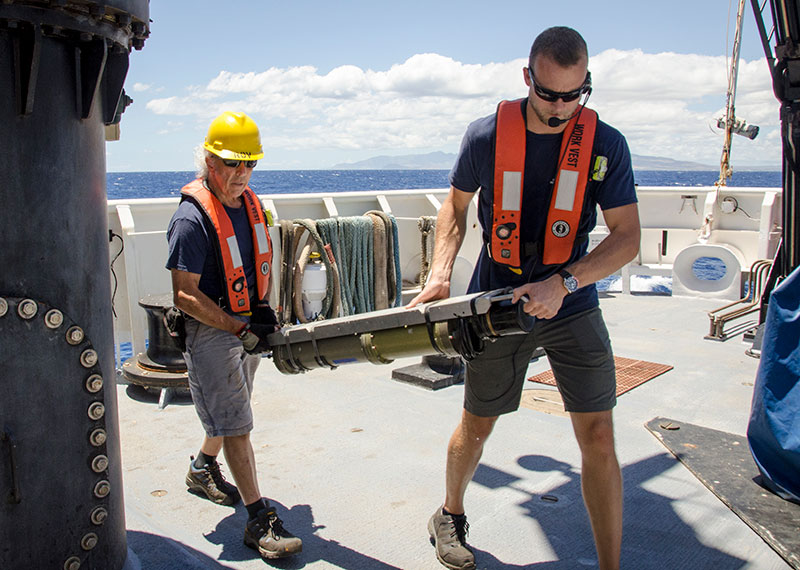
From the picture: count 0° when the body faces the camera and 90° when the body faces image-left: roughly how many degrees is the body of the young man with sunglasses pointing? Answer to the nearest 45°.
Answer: approximately 0°

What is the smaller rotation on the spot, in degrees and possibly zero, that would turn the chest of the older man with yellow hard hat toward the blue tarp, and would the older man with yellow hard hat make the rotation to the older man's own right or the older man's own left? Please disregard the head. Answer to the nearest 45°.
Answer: approximately 45° to the older man's own left

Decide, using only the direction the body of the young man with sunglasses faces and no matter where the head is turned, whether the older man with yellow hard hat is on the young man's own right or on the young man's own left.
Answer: on the young man's own right

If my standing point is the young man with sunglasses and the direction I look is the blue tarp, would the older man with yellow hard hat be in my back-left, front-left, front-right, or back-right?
back-left

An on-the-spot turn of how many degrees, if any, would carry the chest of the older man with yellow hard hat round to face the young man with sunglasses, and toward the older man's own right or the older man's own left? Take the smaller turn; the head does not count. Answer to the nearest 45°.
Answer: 0° — they already face them
